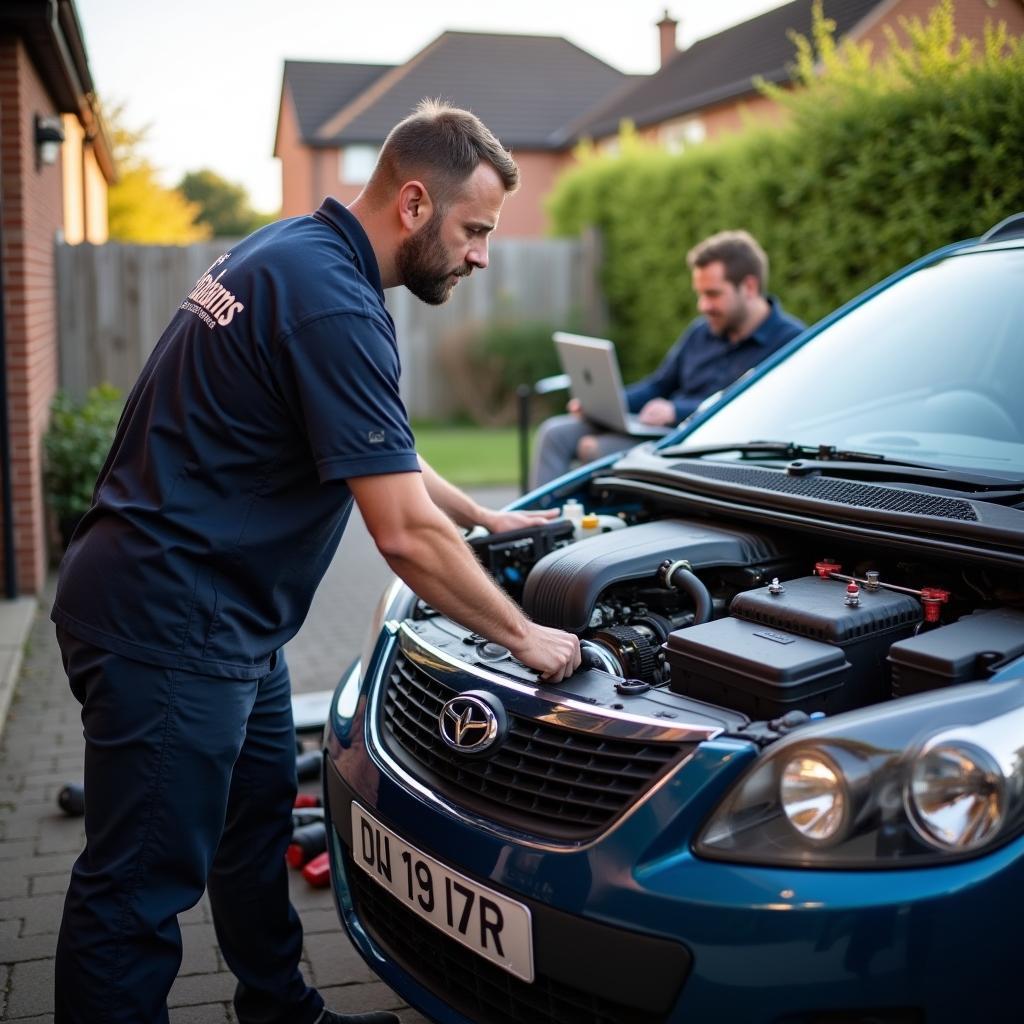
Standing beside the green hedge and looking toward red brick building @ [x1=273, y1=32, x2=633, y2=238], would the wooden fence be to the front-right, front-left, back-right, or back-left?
front-left

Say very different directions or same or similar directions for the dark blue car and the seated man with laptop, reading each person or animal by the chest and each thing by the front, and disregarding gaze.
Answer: same or similar directions

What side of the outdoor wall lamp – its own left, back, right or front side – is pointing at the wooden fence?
left

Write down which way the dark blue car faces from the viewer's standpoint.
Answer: facing the viewer and to the left of the viewer

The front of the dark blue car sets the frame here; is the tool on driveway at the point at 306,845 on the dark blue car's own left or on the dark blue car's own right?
on the dark blue car's own right

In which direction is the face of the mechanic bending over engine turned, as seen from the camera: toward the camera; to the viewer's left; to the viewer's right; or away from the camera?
to the viewer's right

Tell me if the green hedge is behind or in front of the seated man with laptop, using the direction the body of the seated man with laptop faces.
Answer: behind

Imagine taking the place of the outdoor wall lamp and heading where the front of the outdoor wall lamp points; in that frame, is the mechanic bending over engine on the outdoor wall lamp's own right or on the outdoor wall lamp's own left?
on the outdoor wall lamp's own right

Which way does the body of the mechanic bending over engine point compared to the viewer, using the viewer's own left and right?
facing to the right of the viewer

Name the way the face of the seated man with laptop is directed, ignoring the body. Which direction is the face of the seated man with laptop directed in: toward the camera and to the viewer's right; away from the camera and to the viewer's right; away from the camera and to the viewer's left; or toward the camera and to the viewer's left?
toward the camera and to the viewer's left

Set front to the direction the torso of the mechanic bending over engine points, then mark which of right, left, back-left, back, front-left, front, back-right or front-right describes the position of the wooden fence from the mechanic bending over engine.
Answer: left

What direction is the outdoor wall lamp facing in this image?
to the viewer's right

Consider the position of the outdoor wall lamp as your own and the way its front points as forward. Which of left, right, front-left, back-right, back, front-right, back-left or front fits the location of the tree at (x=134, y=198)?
left

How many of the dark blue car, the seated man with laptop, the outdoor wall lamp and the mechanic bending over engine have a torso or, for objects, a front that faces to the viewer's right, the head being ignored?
2

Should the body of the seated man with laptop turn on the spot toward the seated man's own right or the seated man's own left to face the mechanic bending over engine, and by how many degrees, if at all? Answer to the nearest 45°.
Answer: approximately 45° to the seated man's own left
